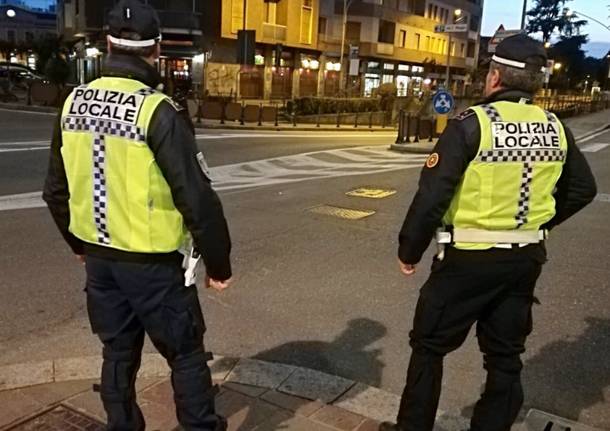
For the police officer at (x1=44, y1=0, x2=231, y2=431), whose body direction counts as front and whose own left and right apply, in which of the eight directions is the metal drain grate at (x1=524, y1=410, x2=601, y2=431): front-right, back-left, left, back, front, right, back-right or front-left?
front-right

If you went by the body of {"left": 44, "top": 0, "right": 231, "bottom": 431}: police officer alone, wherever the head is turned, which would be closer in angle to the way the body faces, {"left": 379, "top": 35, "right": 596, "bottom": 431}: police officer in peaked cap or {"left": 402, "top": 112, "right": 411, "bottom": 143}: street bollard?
the street bollard

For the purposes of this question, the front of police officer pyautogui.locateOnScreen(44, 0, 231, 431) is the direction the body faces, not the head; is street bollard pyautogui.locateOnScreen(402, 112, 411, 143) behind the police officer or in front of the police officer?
in front

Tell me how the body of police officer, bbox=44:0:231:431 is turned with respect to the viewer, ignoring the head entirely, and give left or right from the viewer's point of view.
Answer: facing away from the viewer and to the right of the viewer

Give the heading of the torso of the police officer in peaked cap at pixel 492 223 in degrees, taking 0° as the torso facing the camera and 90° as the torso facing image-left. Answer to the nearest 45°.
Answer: approximately 135°

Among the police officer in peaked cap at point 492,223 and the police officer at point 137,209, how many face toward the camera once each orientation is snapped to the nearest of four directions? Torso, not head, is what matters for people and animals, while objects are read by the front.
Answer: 0

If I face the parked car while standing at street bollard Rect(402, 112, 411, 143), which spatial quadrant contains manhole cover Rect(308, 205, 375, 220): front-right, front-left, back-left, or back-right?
back-left

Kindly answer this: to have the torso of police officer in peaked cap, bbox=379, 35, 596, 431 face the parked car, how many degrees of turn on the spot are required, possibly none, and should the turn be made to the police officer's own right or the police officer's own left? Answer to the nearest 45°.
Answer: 0° — they already face it

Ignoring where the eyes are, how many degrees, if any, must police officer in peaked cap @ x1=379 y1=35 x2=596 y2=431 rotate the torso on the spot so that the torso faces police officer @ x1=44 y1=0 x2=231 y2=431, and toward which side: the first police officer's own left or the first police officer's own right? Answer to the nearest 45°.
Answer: approximately 90° to the first police officer's own left

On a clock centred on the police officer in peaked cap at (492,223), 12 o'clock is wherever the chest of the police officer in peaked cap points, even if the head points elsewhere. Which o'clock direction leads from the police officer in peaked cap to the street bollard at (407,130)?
The street bollard is roughly at 1 o'clock from the police officer in peaked cap.

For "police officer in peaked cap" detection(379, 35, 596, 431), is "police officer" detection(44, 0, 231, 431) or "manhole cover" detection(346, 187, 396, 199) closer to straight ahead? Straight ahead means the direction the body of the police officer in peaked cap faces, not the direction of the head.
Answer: the manhole cover

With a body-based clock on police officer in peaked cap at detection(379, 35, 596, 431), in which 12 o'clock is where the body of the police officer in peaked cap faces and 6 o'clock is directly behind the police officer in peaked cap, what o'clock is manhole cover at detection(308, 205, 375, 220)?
The manhole cover is roughly at 1 o'clock from the police officer in peaked cap.
